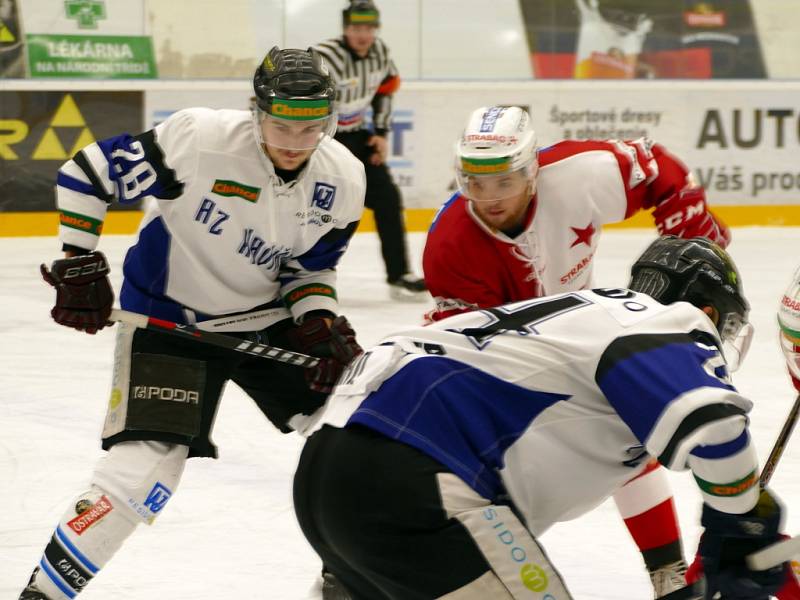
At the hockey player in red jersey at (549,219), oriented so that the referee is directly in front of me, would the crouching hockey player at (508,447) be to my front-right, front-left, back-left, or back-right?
back-left

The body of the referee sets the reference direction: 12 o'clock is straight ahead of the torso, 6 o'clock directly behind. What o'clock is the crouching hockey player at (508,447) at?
The crouching hockey player is roughly at 12 o'clock from the referee.

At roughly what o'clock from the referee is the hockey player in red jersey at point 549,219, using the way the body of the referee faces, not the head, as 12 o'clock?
The hockey player in red jersey is roughly at 12 o'clock from the referee.

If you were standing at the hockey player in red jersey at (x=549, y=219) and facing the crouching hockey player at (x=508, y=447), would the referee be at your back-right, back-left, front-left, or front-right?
back-right

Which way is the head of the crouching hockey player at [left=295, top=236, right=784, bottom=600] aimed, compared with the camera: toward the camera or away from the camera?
away from the camera

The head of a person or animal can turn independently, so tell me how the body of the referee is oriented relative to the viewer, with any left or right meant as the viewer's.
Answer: facing the viewer

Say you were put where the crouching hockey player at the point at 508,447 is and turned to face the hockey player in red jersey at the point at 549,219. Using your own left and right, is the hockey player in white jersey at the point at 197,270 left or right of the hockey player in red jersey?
left

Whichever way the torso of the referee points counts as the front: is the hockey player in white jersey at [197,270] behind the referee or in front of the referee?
in front
